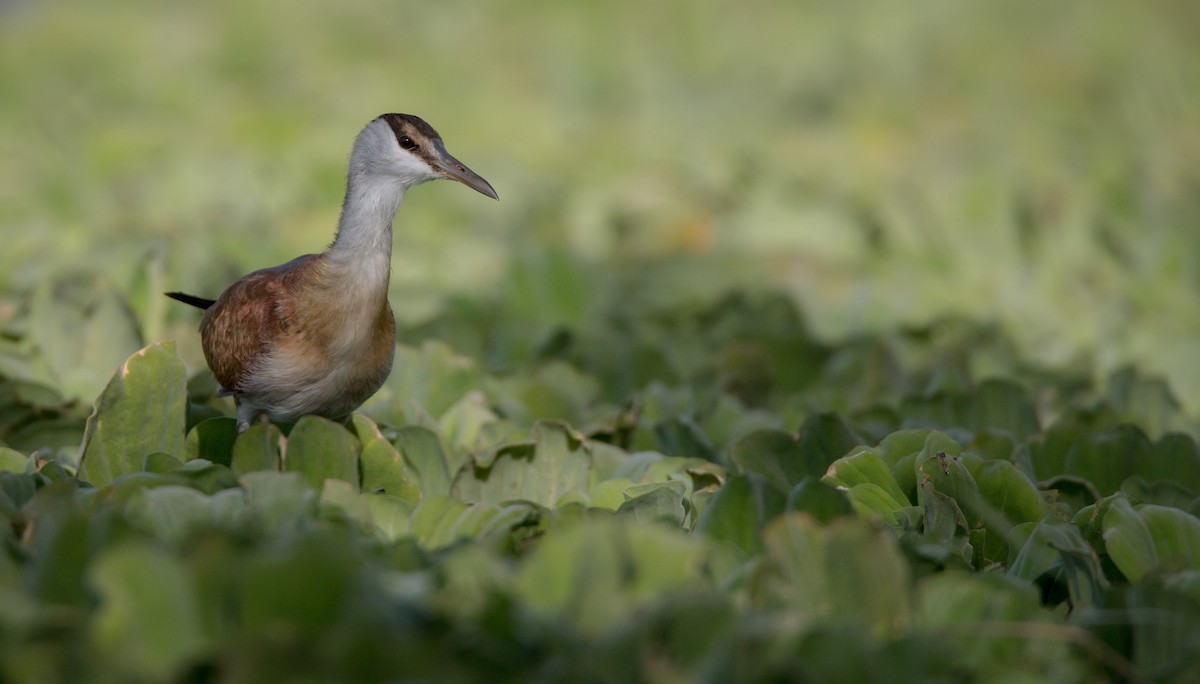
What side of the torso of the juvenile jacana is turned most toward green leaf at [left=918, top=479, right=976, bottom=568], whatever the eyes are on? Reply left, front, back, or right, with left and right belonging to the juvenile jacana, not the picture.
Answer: front

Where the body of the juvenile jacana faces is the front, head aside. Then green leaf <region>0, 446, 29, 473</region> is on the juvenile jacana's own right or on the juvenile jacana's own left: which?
on the juvenile jacana's own right

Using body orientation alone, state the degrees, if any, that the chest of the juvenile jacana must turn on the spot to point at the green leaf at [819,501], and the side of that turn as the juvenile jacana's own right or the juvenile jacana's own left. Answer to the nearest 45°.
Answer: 0° — it already faces it

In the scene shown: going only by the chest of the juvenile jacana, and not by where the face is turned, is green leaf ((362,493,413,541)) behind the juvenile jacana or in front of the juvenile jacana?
in front

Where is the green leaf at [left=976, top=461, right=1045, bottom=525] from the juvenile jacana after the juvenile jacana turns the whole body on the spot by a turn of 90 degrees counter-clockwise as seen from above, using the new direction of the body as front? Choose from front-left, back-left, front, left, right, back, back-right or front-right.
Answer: right

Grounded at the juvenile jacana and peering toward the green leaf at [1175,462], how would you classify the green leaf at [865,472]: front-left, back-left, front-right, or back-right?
front-right

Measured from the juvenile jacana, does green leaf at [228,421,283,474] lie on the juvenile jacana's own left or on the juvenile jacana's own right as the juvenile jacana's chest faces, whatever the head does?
on the juvenile jacana's own right

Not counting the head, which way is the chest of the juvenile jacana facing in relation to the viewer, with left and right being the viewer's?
facing the viewer and to the right of the viewer

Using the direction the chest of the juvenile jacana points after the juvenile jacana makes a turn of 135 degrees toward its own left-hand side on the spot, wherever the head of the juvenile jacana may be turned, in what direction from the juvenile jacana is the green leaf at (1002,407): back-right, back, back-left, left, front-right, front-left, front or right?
right

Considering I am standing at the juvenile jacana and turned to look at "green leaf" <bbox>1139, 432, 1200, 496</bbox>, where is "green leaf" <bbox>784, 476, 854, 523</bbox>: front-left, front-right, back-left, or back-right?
front-right
